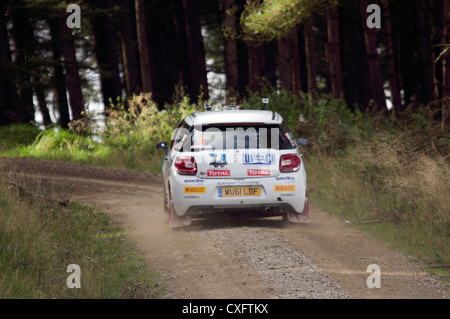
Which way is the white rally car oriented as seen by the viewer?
away from the camera
